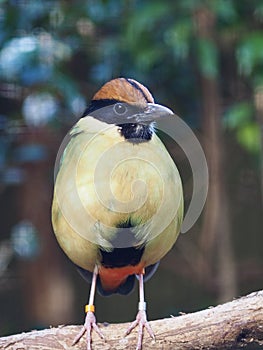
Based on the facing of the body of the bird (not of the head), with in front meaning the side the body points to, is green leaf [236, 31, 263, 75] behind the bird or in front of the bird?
behind

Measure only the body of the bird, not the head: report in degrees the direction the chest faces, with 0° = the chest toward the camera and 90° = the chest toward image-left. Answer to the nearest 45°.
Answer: approximately 0°

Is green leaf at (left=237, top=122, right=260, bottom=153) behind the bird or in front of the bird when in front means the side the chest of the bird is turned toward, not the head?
behind

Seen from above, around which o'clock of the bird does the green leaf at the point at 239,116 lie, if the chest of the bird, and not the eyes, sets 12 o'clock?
The green leaf is roughly at 7 o'clock from the bird.
